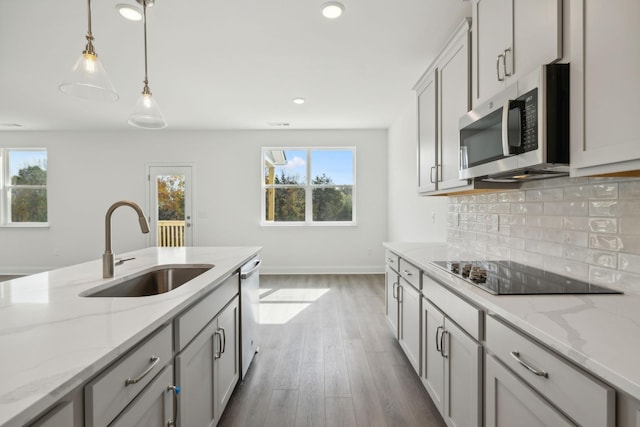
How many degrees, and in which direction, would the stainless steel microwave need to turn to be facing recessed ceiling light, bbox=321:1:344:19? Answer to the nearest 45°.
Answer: approximately 45° to its right

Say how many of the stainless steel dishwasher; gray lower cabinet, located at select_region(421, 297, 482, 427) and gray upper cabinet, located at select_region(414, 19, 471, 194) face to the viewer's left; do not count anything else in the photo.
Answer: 2

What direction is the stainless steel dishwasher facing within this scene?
to the viewer's right

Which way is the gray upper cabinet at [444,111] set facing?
to the viewer's left

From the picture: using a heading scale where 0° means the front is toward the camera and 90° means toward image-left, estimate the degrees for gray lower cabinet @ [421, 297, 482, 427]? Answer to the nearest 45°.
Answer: approximately 90°

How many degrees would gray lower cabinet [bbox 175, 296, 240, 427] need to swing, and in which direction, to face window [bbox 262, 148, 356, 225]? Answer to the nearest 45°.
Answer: approximately 45° to its left

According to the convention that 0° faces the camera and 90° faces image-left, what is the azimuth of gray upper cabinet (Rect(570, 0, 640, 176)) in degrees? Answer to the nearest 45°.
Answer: approximately 45°

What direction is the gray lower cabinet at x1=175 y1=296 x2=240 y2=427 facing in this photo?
to the viewer's right

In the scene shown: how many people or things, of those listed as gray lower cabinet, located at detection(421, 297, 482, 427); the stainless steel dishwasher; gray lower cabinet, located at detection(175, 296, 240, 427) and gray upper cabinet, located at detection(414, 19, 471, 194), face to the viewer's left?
2

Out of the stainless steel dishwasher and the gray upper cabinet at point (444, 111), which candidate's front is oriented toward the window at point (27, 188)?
the gray upper cabinet
